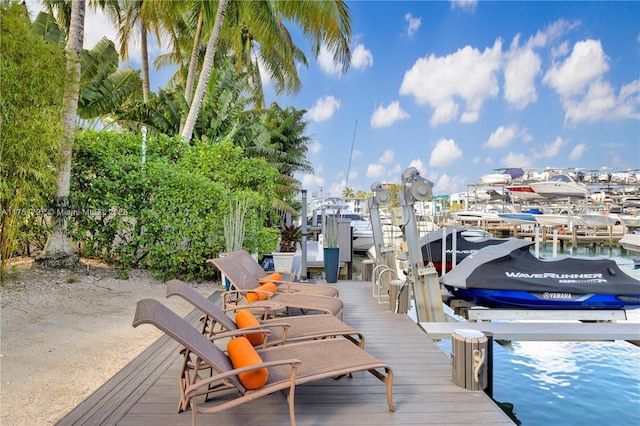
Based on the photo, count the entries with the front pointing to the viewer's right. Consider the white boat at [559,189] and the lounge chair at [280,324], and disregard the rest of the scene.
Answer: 1

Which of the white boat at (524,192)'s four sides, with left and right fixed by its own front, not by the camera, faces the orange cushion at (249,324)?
left

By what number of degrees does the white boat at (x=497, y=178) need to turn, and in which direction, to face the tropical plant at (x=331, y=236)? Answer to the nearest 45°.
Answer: approximately 90° to its left

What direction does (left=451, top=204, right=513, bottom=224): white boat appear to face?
to the viewer's left

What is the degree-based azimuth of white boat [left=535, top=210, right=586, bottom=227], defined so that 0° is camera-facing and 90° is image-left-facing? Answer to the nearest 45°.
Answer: approximately 90°

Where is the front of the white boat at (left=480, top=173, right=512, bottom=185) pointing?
to the viewer's left

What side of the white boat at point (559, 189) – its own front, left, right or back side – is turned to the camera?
left

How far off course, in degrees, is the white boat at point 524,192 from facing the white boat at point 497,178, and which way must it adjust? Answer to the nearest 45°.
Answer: approximately 90° to its right

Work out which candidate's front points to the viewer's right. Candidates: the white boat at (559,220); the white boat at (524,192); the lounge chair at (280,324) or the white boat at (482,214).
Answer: the lounge chair

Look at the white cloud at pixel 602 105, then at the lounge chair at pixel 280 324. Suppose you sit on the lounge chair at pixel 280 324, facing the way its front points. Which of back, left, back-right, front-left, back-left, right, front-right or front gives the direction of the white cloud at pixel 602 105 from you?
front-left

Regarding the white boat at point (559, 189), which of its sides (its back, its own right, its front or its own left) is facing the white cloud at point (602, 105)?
right

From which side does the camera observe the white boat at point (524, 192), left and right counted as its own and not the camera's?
left

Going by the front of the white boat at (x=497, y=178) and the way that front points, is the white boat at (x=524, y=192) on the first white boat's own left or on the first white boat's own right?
on the first white boat's own left

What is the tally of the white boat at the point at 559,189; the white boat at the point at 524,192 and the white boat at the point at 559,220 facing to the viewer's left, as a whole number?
3

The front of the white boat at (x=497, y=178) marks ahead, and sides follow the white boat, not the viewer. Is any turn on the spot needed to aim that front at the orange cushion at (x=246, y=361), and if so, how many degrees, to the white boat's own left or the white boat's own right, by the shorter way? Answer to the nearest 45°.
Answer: approximately 90° to the white boat's own left
